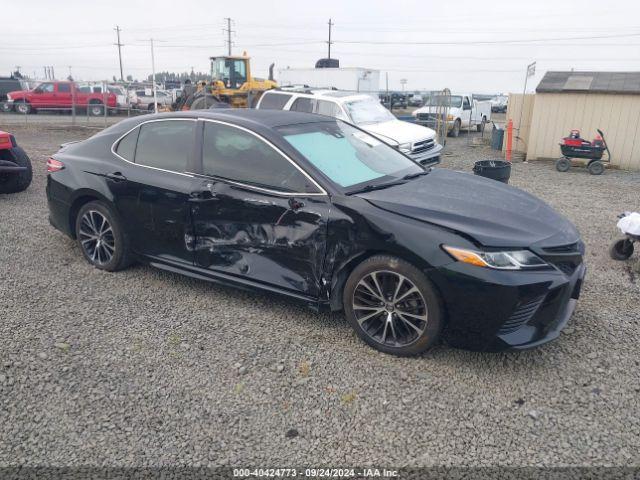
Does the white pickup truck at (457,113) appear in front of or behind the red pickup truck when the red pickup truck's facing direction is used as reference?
behind

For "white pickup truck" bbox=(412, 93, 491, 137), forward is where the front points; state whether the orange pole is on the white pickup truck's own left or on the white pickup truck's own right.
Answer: on the white pickup truck's own left

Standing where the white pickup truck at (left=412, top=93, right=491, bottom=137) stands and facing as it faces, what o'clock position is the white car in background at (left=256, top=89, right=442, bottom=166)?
The white car in background is roughly at 11 o'clock from the white pickup truck.

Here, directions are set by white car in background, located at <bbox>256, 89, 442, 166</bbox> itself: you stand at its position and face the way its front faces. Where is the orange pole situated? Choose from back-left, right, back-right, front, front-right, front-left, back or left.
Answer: left

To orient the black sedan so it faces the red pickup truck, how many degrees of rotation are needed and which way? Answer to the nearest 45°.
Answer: approximately 180°

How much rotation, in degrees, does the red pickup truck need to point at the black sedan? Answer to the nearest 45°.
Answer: approximately 90° to its left

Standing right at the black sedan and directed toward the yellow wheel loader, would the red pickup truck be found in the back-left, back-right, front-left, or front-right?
front-left

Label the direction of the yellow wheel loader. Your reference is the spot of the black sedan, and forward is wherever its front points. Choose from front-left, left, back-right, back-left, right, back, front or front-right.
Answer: back-left

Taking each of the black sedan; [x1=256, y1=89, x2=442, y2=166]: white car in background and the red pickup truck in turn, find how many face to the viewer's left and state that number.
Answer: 1

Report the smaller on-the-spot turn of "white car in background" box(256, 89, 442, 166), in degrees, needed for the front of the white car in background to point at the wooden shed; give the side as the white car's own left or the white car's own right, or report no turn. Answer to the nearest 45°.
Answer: approximately 90° to the white car's own left

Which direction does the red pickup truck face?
to the viewer's left

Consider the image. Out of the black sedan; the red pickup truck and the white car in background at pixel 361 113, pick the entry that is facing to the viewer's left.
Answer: the red pickup truck

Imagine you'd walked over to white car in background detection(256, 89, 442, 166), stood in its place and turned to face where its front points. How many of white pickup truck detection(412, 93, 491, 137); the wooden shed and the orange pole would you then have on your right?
0

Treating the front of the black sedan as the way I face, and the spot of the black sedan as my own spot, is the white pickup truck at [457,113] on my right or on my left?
on my left

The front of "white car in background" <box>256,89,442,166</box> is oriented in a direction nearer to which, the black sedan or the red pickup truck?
the black sedan

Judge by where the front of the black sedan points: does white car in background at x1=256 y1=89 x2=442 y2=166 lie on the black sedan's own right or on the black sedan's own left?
on the black sedan's own left

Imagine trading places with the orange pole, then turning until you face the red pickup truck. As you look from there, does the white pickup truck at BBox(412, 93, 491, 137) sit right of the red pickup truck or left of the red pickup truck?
right

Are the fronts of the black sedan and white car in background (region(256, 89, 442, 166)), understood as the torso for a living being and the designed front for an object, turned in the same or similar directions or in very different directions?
same or similar directions

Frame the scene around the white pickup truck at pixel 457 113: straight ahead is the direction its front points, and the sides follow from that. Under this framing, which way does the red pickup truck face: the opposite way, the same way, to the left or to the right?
the same way
